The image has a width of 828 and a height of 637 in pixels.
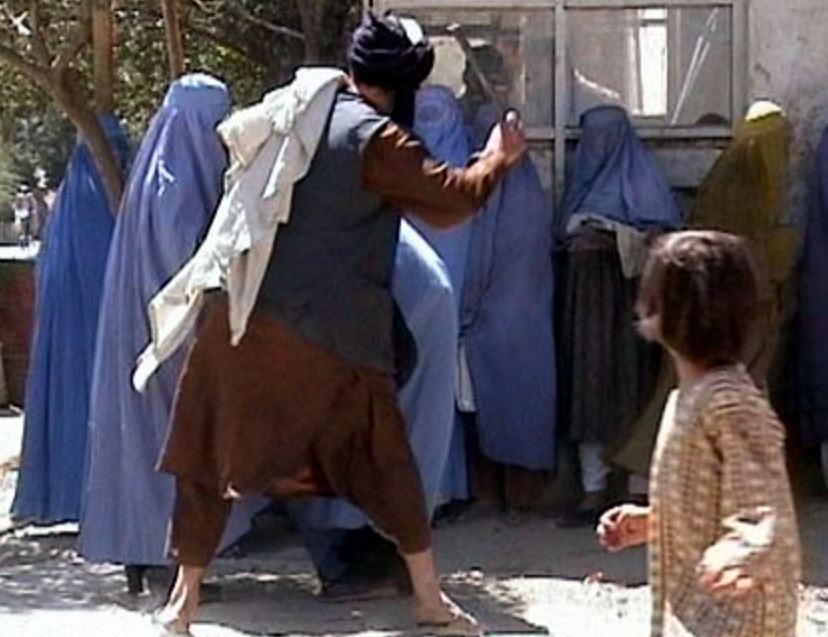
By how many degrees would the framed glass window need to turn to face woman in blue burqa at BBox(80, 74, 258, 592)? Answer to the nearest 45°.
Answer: approximately 45° to its right

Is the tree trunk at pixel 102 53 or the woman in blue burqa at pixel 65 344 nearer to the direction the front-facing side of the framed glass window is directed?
the woman in blue burqa

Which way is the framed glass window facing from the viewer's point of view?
toward the camera

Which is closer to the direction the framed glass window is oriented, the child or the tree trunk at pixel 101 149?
the child

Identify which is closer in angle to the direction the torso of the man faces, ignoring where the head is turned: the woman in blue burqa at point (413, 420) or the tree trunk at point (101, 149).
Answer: the woman in blue burqa

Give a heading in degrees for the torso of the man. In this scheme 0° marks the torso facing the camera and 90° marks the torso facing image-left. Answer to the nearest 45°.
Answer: approximately 225°

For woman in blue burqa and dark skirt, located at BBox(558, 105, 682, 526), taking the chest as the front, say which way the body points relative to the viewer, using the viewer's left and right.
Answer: facing the viewer and to the left of the viewer

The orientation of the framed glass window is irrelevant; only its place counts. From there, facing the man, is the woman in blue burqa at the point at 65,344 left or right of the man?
right
